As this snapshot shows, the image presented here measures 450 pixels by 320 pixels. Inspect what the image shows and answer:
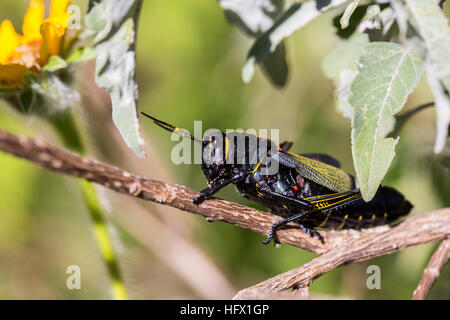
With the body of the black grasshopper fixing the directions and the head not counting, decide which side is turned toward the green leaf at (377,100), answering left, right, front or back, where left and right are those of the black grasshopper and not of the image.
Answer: back

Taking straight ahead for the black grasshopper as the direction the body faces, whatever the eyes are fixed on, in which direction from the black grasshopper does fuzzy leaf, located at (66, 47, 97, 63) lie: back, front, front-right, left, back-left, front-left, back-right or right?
front-left

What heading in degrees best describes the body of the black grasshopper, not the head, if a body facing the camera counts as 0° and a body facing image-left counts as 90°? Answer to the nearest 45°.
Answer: approximately 90°

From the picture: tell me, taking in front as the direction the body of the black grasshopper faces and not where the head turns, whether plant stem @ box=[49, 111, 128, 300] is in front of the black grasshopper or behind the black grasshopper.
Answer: in front

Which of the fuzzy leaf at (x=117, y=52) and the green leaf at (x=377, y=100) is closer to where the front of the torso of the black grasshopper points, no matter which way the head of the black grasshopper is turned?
the fuzzy leaf

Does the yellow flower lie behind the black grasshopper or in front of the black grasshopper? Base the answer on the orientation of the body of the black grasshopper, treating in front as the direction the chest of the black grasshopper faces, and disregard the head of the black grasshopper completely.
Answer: in front
